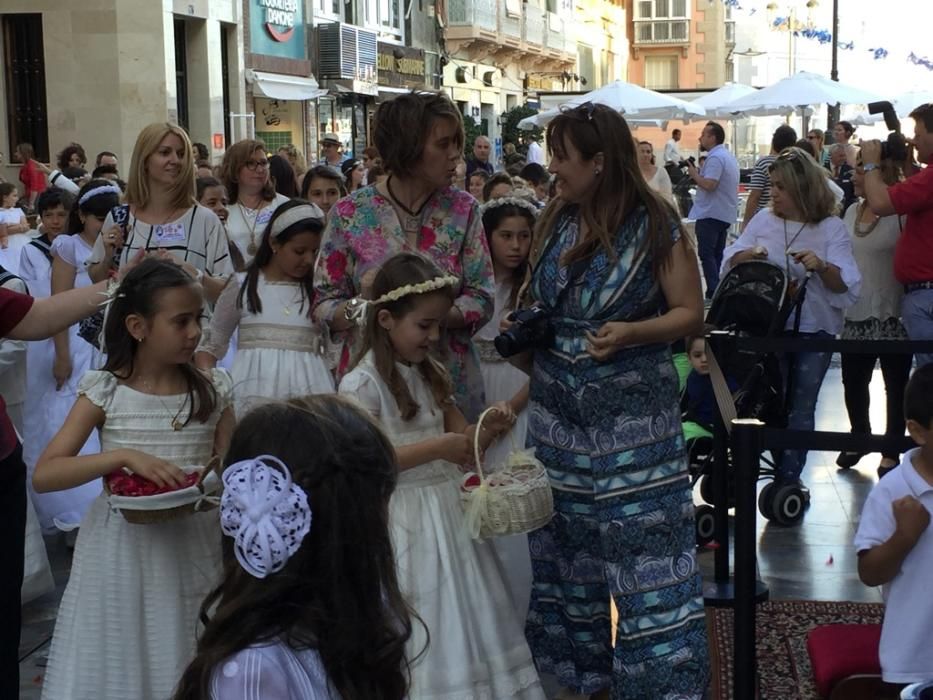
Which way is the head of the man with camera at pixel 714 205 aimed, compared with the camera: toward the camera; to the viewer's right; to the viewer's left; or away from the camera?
to the viewer's left

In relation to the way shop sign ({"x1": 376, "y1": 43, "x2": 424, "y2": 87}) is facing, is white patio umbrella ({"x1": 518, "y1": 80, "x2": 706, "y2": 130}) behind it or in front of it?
in front

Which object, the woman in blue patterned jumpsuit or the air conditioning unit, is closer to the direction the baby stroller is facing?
the woman in blue patterned jumpsuit

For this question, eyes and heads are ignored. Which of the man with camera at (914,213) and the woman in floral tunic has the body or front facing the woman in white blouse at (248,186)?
the man with camera

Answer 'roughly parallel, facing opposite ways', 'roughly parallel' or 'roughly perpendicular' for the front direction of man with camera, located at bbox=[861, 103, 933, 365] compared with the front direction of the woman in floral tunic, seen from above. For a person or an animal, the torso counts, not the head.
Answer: roughly perpendicular

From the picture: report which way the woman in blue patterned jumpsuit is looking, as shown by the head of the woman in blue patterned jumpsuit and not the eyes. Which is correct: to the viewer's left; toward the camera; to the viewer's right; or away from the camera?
to the viewer's left

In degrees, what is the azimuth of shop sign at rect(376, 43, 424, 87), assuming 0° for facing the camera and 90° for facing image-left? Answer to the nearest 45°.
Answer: approximately 315°

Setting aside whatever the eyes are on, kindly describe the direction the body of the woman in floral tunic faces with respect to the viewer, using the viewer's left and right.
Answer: facing the viewer

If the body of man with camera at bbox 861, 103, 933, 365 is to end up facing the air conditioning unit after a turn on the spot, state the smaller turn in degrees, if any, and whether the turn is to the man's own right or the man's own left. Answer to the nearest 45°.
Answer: approximately 45° to the man's own right

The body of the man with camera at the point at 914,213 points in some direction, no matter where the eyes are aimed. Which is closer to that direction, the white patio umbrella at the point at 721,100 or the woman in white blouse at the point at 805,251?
the woman in white blouse
